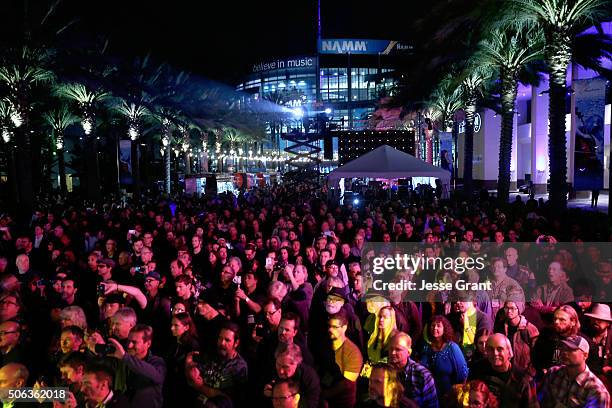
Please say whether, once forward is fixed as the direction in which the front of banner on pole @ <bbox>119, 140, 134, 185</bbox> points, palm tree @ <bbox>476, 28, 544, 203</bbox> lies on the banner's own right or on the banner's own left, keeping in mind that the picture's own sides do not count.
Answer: on the banner's own left

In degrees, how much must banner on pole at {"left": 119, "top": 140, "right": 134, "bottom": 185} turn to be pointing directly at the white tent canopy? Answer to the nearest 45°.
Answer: approximately 45° to its left

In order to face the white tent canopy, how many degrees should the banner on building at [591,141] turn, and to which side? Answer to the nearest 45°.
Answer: approximately 45° to its right

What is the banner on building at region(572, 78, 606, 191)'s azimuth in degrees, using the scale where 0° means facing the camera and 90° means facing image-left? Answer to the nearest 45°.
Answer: approximately 0°
